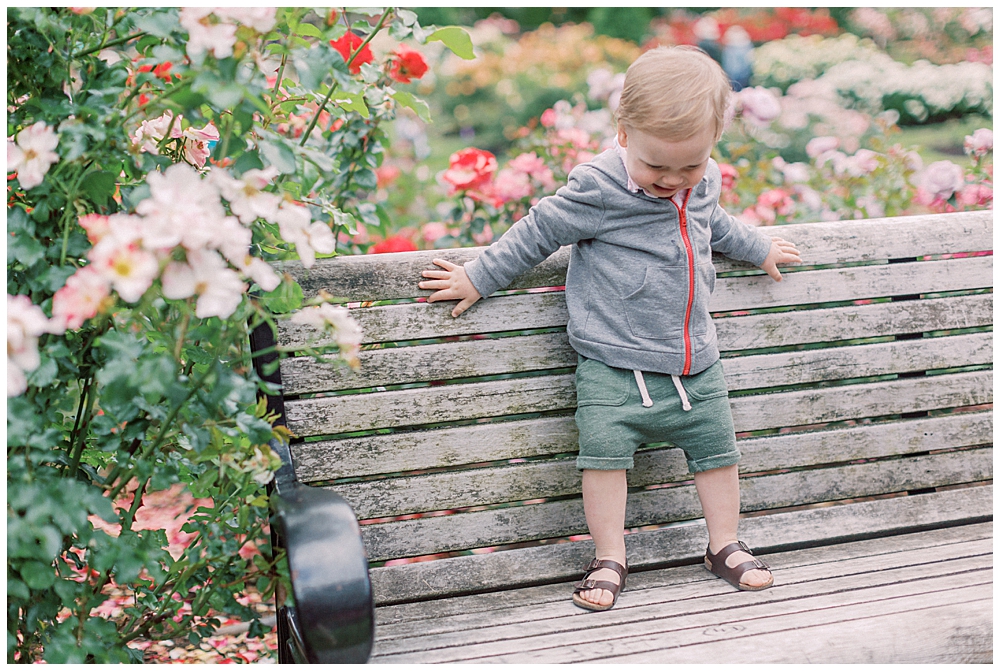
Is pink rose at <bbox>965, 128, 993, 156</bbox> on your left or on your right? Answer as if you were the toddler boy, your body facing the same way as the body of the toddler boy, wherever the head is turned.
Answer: on your left

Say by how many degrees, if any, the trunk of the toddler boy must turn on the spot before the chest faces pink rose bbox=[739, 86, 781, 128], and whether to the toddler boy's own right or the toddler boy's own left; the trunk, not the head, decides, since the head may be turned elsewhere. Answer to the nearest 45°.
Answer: approximately 135° to the toddler boy's own left

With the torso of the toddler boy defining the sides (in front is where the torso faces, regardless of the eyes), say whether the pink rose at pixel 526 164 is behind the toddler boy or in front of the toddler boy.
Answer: behind

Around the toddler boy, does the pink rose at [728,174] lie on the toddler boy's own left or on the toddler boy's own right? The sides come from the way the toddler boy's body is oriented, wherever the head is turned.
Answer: on the toddler boy's own left

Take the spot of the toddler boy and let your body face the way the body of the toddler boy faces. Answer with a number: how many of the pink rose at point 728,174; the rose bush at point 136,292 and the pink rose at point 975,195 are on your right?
1

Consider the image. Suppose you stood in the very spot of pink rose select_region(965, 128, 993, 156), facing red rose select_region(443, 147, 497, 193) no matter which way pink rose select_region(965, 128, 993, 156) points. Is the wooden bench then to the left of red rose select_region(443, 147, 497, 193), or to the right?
left

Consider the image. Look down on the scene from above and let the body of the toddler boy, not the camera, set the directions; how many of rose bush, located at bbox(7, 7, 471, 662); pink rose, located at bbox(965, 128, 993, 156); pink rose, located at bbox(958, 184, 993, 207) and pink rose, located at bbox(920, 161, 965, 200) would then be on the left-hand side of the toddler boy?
3

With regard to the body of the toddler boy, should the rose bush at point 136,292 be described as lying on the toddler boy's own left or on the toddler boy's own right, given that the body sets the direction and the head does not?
on the toddler boy's own right

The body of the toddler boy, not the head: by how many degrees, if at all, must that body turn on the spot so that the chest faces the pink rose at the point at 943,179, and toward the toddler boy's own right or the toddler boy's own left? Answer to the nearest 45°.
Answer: approximately 90° to the toddler boy's own left
